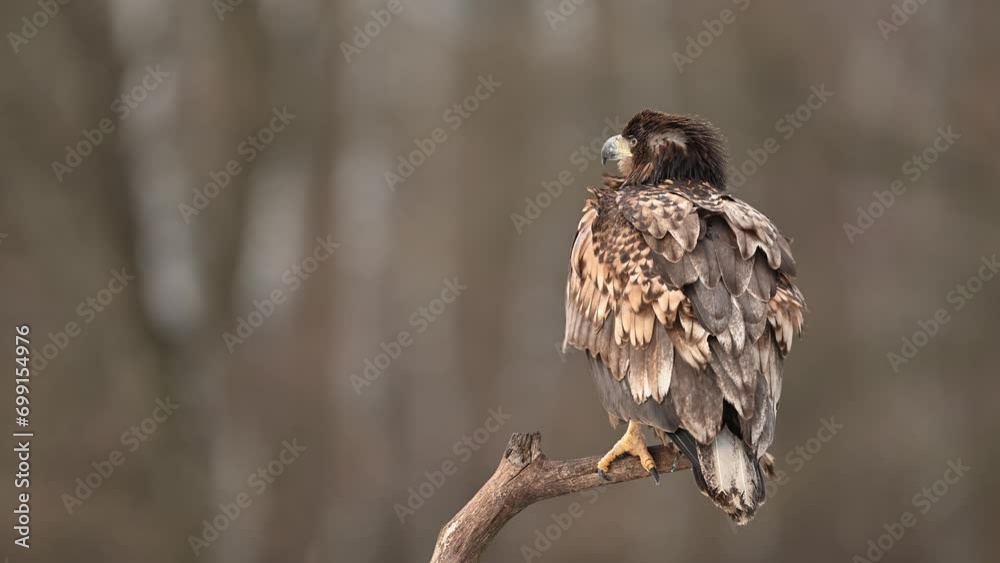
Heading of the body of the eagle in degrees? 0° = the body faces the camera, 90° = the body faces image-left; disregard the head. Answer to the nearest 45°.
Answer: approximately 135°
